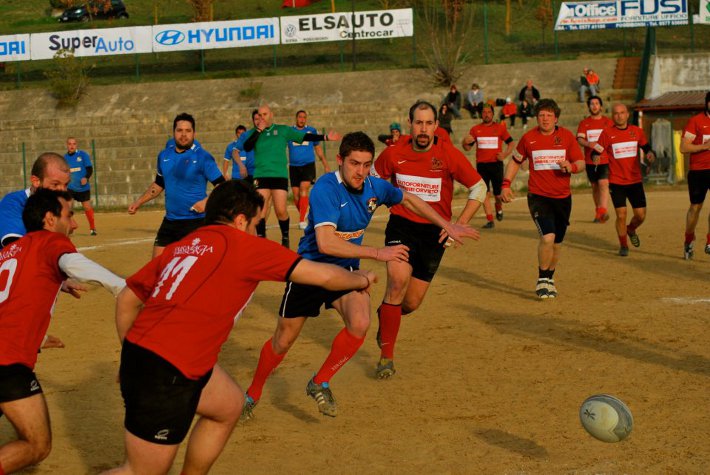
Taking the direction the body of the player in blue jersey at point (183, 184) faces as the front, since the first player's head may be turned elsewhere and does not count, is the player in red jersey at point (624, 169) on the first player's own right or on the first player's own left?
on the first player's own left

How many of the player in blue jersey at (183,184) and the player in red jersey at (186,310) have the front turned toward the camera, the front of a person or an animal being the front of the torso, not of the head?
1

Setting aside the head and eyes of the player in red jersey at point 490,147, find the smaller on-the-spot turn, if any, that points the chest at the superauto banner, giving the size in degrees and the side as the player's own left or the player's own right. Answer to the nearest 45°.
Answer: approximately 135° to the player's own right

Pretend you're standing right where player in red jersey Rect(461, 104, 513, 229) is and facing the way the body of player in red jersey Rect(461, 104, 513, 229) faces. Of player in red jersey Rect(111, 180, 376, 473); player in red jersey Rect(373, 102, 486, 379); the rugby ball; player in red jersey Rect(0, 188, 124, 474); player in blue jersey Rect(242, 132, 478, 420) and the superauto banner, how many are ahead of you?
5

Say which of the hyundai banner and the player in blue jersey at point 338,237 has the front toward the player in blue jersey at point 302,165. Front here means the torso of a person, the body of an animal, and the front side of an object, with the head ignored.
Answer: the hyundai banner

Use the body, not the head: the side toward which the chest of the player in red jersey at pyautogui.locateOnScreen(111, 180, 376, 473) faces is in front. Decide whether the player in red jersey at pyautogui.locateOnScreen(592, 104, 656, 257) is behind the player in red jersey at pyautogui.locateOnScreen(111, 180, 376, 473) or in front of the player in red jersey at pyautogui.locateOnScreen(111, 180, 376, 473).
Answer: in front

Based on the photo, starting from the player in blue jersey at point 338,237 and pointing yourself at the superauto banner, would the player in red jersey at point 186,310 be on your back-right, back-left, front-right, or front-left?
back-left

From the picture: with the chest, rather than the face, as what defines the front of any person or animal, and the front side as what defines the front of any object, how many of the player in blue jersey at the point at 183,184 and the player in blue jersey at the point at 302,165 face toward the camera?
2

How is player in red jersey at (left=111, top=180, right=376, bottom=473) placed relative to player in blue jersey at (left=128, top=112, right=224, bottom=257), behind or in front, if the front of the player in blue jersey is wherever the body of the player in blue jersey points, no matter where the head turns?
in front

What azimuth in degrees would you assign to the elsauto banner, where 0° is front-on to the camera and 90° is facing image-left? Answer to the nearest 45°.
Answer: approximately 0°

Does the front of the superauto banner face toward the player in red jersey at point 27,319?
yes

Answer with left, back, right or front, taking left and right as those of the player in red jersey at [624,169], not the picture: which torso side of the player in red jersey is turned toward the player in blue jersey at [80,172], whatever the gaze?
right

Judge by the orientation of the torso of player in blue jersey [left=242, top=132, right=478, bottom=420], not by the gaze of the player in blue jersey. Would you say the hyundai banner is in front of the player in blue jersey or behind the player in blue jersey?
behind
